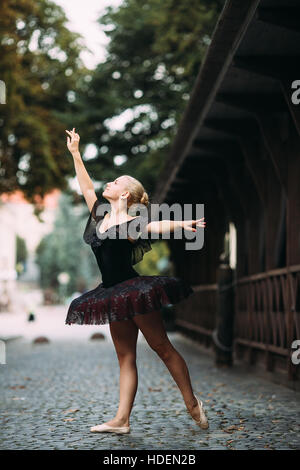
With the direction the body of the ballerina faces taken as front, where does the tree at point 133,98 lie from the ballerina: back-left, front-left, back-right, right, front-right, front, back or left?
back-right

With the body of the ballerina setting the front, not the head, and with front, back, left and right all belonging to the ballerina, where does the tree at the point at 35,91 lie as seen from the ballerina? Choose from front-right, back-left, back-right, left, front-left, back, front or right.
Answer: back-right

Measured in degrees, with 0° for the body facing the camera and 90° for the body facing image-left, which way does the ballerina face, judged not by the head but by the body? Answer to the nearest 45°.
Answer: approximately 45°

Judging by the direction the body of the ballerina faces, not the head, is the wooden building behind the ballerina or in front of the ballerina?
behind
